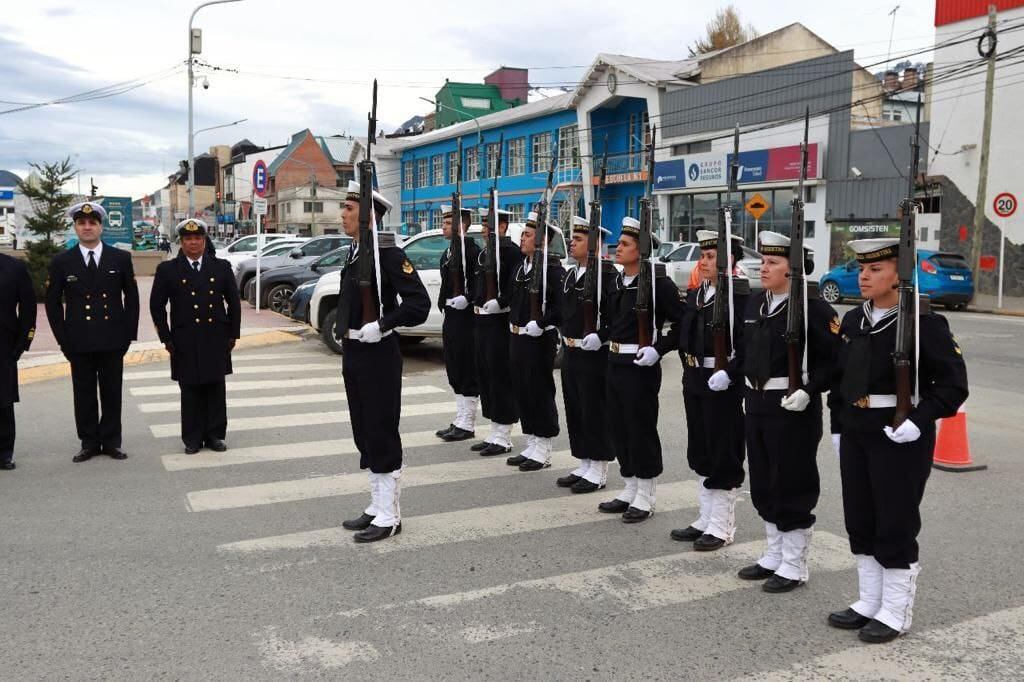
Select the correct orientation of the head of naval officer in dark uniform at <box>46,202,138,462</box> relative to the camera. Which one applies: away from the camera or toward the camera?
toward the camera

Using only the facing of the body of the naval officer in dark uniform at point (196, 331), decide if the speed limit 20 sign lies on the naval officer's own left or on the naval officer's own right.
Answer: on the naval officer's own left

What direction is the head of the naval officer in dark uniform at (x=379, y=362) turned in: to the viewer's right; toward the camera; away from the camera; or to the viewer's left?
to the viewer's left

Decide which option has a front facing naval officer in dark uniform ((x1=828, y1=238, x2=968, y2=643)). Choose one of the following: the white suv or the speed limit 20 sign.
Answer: the speed limit 20 sign

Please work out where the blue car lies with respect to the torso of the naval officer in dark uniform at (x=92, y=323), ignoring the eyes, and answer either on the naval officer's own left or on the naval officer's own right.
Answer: on the naval officer's own left

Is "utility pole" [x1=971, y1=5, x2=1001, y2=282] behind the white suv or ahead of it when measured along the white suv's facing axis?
behind

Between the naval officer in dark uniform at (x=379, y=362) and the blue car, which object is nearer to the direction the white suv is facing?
the naval officer in dark uniform

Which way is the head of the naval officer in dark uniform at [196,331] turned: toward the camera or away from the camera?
toward the camera

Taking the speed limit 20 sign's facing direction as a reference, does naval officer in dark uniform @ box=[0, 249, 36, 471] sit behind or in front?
in front

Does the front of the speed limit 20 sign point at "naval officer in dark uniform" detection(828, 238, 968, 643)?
yes

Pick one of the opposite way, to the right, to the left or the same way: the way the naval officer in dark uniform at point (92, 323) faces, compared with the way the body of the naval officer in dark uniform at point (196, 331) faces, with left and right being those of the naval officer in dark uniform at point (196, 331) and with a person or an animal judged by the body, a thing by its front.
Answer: the same way

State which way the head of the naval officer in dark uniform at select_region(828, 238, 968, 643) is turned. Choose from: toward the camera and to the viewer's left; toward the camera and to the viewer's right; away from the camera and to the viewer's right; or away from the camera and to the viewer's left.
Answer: toward the camera and to the viewer's left

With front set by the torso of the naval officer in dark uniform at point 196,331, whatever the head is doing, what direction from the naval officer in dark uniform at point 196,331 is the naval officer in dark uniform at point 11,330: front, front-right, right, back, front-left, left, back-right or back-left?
right

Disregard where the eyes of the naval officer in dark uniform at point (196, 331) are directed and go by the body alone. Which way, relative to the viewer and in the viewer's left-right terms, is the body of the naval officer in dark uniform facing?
facing the viewer

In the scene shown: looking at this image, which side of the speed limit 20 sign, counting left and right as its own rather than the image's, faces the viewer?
front
